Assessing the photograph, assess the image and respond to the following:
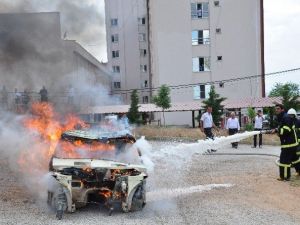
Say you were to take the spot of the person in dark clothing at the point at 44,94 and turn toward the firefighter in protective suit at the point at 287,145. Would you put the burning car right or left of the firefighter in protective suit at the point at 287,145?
right

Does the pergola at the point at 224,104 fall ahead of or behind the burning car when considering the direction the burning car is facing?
behind

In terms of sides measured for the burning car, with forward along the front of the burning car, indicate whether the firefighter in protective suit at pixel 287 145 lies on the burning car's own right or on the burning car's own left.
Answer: on the burning car's own left

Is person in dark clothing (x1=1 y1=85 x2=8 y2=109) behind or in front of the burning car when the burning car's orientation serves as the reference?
behind

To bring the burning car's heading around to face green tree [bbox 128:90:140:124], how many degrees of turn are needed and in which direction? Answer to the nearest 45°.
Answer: approximately 180°

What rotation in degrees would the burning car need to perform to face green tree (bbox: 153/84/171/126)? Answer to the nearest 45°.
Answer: approximately 180°

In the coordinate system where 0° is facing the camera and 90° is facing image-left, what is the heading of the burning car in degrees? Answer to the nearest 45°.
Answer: approximately 0°
